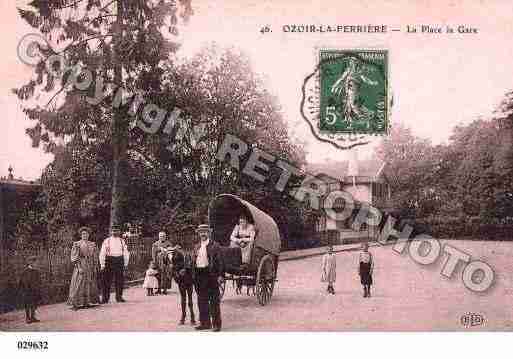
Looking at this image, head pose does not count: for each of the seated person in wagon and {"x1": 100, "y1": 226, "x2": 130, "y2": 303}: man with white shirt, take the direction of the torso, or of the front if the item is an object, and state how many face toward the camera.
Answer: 2

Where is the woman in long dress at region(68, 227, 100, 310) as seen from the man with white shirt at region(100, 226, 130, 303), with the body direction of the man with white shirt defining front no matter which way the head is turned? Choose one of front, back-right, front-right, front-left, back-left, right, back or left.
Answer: front-right

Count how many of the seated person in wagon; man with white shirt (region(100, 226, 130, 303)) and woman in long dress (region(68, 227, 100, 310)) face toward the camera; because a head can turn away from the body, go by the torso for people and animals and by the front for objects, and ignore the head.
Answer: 3

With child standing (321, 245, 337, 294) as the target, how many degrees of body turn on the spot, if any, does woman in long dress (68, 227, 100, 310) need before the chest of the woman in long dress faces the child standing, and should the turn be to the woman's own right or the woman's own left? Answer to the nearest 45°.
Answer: approximately 90° to the woman's own left

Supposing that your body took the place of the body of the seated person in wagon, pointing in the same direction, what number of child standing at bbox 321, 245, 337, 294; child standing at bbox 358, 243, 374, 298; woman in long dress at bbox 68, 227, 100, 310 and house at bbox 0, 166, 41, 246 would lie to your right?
2

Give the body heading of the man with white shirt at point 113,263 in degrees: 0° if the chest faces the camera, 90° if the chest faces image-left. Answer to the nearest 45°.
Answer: approximately 0°
